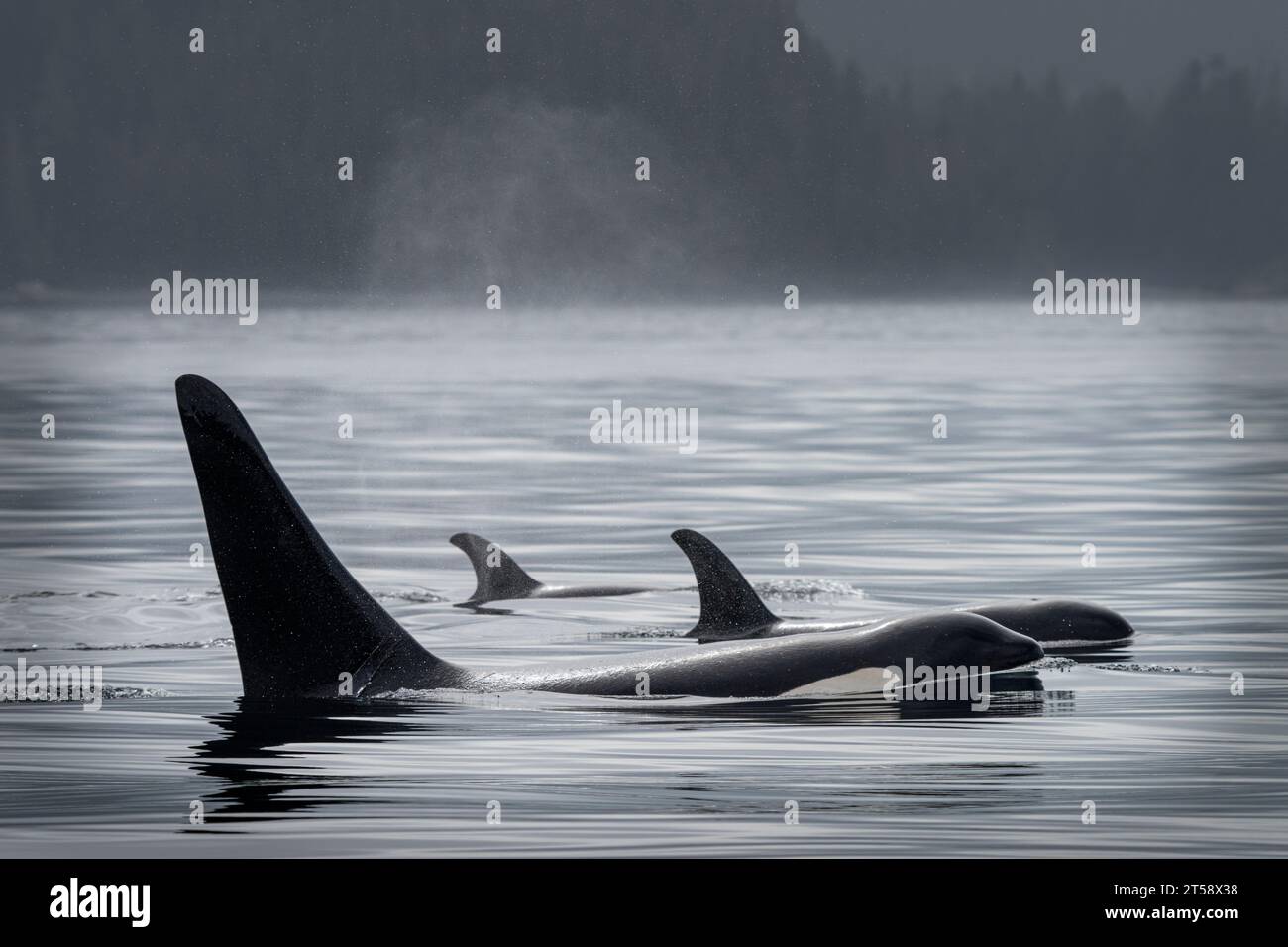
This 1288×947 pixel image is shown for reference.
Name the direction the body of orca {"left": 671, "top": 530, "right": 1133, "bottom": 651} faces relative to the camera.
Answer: to the viewer's right

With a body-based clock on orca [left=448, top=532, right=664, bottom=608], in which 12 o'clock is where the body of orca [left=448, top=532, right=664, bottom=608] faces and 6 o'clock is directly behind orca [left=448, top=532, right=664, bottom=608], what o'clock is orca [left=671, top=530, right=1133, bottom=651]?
orca [left=671, top=530, right=1133, bottom=651] is roughly at 2 o'clock from orca [left=448, top=532, right=664, bottom=608].

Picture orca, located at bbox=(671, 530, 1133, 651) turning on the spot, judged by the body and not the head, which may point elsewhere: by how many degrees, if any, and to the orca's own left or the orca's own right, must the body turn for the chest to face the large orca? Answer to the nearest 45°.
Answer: approximately 90° to the orca's own right

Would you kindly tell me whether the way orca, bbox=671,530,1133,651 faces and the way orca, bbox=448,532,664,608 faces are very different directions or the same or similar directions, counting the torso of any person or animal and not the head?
same or similar directions

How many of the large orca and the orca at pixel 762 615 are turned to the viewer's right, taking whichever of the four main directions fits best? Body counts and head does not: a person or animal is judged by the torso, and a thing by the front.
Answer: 2

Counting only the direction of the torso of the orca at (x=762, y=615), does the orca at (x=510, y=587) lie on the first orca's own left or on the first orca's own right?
on the first orca's own left

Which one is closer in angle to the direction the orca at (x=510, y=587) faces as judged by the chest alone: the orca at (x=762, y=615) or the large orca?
the orca

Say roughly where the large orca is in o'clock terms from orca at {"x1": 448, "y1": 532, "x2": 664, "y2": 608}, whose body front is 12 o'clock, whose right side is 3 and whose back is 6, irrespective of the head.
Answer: The large orca is roughly at 3 o'clock from the orca.

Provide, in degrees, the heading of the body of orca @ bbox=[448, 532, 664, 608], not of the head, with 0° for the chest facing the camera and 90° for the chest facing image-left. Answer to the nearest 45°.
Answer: approximately 270°

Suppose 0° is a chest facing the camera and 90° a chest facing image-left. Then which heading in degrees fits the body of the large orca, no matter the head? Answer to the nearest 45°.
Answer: approximately 270°

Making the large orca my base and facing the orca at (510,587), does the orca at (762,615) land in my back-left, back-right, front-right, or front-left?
front-right

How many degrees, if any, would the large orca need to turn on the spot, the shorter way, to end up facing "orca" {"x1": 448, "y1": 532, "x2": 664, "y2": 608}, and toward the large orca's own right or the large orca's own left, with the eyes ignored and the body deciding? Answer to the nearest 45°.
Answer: approximately 90° to the large orca's own left

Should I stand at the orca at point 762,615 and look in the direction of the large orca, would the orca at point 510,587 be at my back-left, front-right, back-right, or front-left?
back-right
